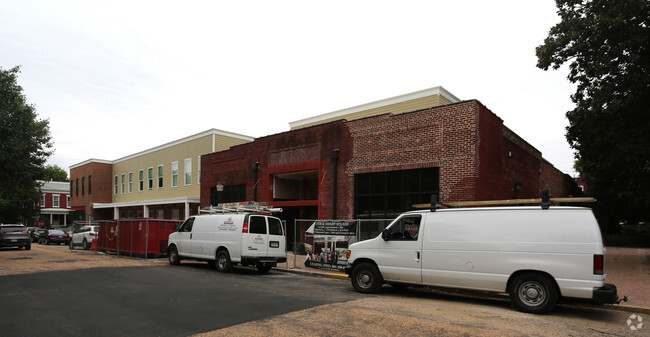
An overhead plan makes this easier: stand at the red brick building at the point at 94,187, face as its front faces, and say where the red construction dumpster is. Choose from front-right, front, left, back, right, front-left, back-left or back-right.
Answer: front-left

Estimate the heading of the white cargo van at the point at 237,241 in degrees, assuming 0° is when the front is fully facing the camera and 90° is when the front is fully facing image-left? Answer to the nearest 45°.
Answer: approximately 135°

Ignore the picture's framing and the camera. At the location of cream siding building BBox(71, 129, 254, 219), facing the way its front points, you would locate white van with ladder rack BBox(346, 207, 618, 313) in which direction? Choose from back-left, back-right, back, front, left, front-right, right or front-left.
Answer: front-left

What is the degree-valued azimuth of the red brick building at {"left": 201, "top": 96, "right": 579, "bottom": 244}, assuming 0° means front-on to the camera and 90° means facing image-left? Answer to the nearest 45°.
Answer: approximately 45°

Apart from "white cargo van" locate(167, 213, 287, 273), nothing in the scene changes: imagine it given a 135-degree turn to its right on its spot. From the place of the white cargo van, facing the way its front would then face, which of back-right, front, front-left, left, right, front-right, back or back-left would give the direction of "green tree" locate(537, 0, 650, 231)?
front

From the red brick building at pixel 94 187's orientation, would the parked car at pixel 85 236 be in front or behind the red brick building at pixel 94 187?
in front
